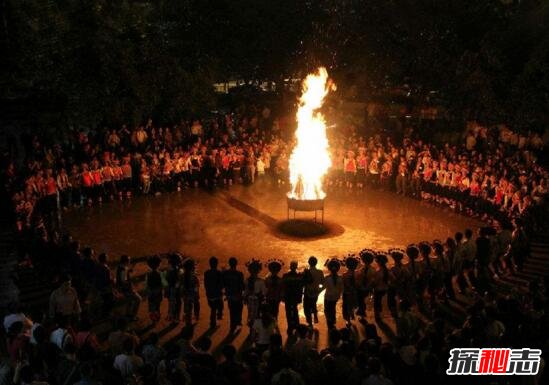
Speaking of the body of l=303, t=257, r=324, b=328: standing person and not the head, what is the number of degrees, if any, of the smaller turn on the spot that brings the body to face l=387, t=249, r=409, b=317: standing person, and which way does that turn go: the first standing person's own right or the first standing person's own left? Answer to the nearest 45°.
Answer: approximately 90° to the first standing person's own right

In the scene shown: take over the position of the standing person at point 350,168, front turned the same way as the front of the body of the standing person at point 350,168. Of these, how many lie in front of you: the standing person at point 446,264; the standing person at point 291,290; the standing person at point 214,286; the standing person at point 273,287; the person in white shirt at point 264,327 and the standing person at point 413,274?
6

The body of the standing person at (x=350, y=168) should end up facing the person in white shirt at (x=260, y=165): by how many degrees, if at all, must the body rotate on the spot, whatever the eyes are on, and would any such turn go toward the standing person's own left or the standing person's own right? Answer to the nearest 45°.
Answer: approximately 90° to the standing person's own right

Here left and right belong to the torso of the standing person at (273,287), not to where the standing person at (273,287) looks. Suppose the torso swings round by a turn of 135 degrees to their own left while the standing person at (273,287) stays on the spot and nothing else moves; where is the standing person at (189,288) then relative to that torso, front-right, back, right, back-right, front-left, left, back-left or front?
front-right

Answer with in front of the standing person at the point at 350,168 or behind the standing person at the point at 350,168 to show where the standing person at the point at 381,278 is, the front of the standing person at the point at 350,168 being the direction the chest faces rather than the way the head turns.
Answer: in front

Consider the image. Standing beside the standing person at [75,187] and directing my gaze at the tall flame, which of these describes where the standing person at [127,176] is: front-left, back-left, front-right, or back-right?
front-left

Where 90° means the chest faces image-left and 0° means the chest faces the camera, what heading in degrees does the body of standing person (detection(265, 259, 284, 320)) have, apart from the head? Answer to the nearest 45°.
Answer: approximately 180°

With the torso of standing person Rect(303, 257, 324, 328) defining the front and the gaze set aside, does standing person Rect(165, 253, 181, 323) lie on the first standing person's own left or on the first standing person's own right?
on the first standing person's own left

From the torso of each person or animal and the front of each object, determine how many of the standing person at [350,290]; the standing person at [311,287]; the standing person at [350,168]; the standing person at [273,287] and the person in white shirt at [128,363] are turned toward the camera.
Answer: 1

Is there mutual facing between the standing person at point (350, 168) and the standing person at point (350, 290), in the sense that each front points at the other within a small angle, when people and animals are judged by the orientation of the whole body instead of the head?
yes

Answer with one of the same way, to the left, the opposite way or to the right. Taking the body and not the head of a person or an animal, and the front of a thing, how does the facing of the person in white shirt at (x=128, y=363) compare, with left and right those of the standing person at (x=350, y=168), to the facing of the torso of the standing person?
the opposite way

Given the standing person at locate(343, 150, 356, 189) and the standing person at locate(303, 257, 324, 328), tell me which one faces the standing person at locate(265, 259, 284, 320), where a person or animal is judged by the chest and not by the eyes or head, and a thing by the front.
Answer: the standing person at locate(343, 150, 356, 189)

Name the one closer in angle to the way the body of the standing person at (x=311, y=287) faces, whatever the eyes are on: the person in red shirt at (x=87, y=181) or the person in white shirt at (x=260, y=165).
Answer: the person in white shirt

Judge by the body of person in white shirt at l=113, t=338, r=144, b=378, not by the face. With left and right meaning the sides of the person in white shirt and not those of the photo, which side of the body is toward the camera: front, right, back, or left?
back

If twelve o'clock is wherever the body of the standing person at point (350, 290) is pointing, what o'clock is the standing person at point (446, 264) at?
the standing person at point (446, 264) is roughly at 2 o'clock from the standing person at point (350, 290).

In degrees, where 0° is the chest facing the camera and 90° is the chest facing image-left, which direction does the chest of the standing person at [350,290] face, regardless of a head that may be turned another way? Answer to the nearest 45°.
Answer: approximately 180°

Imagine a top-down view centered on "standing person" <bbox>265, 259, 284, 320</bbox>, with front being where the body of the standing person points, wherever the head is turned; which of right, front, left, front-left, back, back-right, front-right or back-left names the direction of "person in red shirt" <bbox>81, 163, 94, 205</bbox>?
front-left
